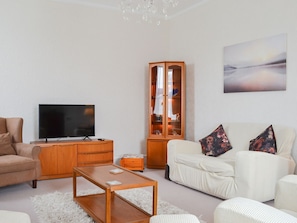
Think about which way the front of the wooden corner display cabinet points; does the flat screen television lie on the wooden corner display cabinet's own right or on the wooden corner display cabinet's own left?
on the wooden corner display cabinet's own right

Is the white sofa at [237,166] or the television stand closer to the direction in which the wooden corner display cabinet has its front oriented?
the white sofa

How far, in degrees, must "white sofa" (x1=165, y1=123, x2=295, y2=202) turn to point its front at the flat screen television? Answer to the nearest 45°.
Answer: approximately 45° to its right

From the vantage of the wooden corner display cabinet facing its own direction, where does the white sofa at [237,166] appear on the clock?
The white sofa is roughly at 11 o'clock from the wooden corner display cabinet.

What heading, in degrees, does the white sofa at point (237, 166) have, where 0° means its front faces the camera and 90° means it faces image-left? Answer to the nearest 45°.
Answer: approximately 45°

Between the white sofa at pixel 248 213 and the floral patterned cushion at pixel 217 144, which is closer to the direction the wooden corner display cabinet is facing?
the white sofa

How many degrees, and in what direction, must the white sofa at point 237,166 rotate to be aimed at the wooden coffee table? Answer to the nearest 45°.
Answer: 0° — it already faces it
